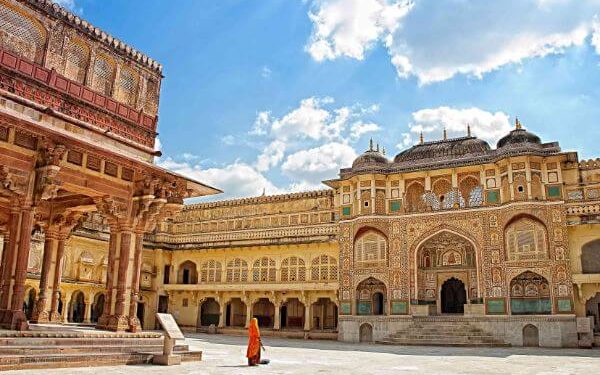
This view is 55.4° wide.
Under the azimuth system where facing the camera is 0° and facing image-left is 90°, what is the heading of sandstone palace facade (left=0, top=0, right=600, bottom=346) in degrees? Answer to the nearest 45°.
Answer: approximately 0°
